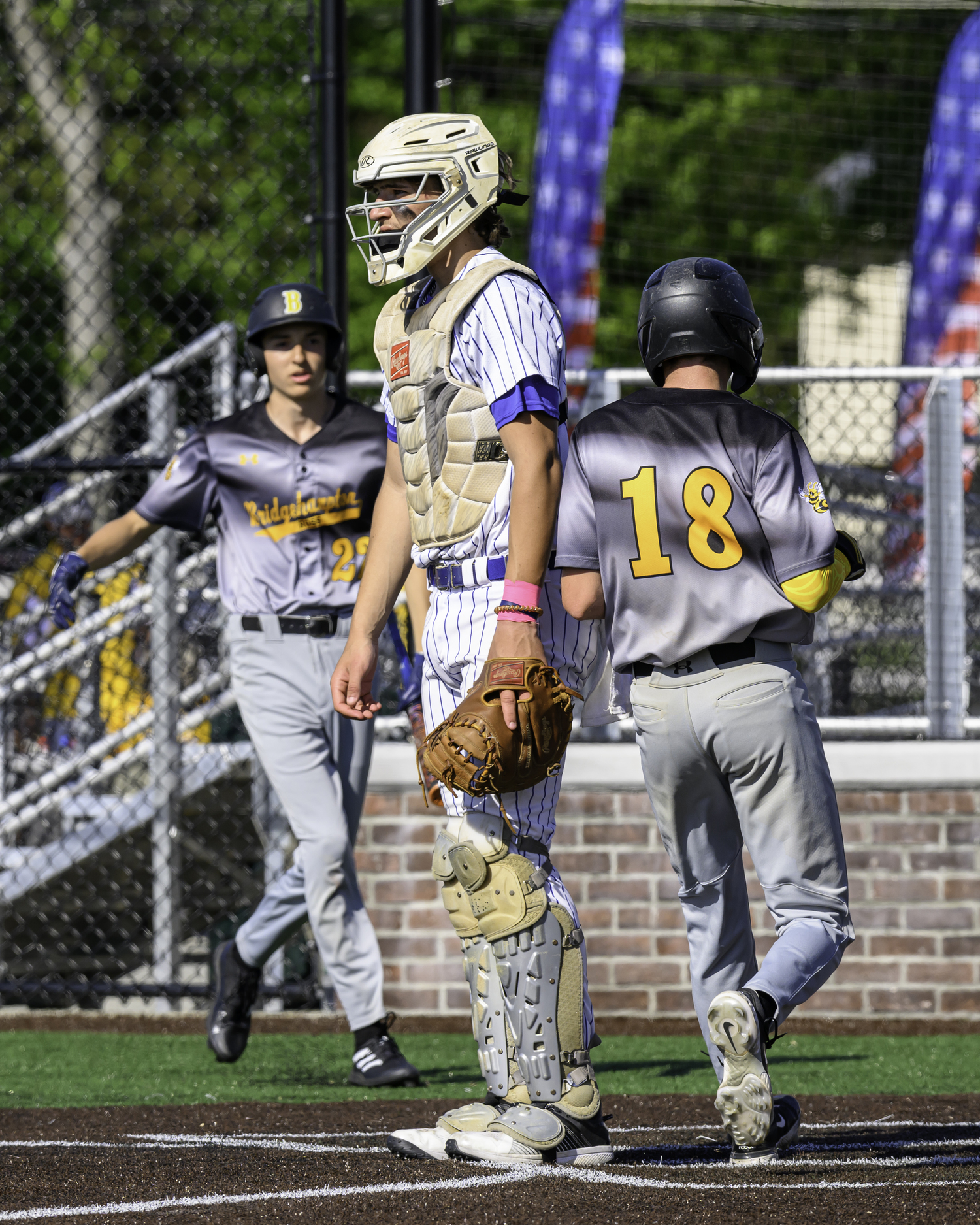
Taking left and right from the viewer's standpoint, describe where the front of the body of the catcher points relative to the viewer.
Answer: facing the viewer and to the left of the viewer

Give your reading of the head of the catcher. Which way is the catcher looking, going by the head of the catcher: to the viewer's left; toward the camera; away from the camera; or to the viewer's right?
to the viewer's left

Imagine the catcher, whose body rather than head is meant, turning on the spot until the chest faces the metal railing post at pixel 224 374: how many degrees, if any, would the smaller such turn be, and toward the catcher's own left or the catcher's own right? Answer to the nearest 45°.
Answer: approximately 135° to the catcher's own right

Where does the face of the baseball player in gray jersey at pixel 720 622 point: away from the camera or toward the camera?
away from the camera

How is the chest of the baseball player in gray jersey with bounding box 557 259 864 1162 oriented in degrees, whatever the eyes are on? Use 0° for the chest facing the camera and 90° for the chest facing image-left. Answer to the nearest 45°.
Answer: approximately 180°

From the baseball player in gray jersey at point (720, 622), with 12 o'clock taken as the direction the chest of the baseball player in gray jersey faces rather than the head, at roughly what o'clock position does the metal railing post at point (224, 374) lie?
The metal railing post is roughly at 11 o'clock from the baseball player in gray jersey.

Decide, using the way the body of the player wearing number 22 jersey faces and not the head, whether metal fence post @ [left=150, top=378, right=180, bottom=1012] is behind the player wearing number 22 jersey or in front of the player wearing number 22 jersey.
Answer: behind

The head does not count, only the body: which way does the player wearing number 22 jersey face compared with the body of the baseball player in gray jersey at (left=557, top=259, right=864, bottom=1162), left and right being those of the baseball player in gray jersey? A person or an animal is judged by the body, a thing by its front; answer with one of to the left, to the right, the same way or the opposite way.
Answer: the opposite way

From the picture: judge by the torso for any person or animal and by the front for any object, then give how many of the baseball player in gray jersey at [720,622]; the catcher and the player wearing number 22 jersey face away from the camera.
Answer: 1

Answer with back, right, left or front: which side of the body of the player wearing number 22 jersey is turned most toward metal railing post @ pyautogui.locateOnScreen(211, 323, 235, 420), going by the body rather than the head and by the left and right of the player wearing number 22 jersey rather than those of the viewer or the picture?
back

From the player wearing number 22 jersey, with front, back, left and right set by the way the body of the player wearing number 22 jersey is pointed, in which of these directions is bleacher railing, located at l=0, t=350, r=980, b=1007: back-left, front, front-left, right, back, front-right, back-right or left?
back
